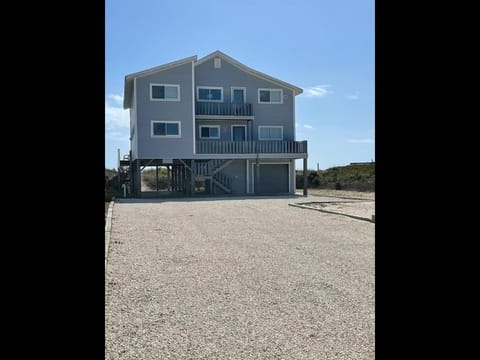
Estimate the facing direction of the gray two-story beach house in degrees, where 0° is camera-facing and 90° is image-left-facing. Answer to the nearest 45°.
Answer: approximately 0°
